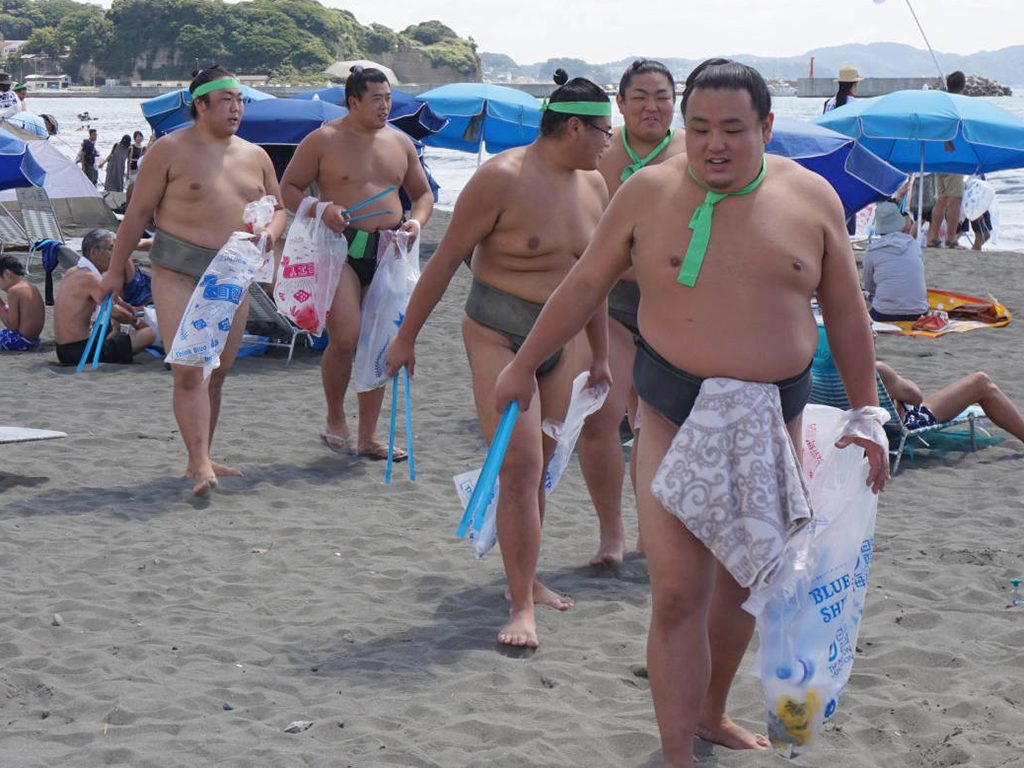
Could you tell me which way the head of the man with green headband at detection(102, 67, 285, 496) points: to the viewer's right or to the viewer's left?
to the viewer's right

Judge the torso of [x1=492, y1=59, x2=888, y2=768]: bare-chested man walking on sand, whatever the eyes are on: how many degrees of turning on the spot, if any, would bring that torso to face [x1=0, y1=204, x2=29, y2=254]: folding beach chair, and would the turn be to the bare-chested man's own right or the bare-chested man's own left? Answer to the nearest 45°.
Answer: approximately 135° to the bare-chested man's own right

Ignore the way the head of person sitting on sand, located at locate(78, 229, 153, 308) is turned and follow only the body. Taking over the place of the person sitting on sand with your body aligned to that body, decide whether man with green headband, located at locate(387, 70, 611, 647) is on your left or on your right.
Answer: on your right

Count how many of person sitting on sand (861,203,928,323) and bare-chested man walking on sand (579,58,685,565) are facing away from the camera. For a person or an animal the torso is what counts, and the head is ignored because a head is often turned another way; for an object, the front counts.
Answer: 1

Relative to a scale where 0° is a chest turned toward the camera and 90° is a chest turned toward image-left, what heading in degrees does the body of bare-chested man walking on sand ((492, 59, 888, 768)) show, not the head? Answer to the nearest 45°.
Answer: approximately 0°

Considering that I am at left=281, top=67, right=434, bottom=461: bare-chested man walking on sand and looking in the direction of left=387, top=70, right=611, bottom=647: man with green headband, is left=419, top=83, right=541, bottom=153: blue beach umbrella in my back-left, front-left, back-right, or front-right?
back-left

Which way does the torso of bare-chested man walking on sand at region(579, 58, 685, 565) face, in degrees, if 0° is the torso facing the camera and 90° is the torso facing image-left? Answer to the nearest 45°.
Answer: approximately 0°

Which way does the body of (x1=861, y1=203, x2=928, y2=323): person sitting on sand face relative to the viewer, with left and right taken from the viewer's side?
facing away from the viewer

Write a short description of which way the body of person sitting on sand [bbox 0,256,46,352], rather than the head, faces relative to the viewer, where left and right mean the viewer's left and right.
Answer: facing away from the viewer and to the left of the viewer

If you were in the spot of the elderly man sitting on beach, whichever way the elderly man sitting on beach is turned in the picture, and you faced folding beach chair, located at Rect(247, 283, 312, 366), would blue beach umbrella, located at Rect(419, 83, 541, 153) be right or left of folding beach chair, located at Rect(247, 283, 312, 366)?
left
